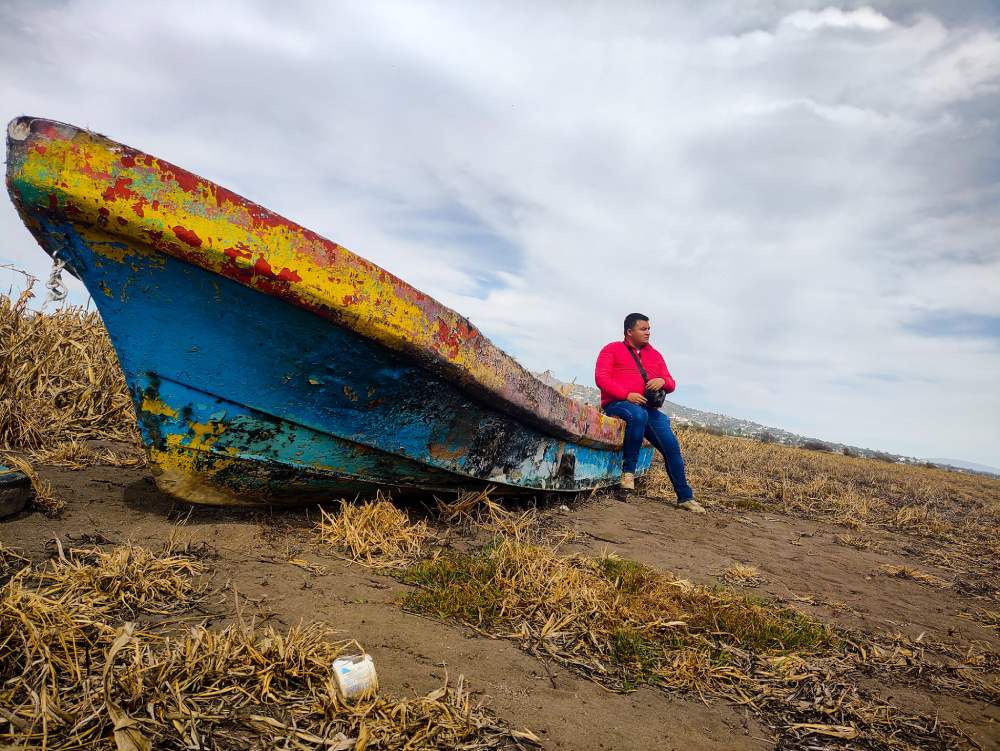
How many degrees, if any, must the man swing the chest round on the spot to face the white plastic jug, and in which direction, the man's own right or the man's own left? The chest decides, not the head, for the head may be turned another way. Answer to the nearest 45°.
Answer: approximately 45° to the man's own right

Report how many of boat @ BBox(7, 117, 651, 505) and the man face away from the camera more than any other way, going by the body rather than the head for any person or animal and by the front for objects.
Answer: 0

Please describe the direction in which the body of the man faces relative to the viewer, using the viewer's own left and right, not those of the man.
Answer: facing the viewer and to the right of the viewer

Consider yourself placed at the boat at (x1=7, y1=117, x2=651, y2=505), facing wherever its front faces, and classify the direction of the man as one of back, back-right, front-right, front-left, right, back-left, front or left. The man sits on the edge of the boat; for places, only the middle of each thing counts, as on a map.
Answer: back

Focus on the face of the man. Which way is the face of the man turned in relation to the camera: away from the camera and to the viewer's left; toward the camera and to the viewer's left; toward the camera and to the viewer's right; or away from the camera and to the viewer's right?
toward the camera and to the viewer's right

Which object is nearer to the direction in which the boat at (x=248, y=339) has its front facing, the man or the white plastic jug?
the white plastic jug

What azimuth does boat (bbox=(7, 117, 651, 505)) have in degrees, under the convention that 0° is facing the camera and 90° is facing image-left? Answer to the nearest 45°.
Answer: approximately 45°

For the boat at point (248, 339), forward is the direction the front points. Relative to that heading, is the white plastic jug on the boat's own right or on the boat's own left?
on the boat's own left
